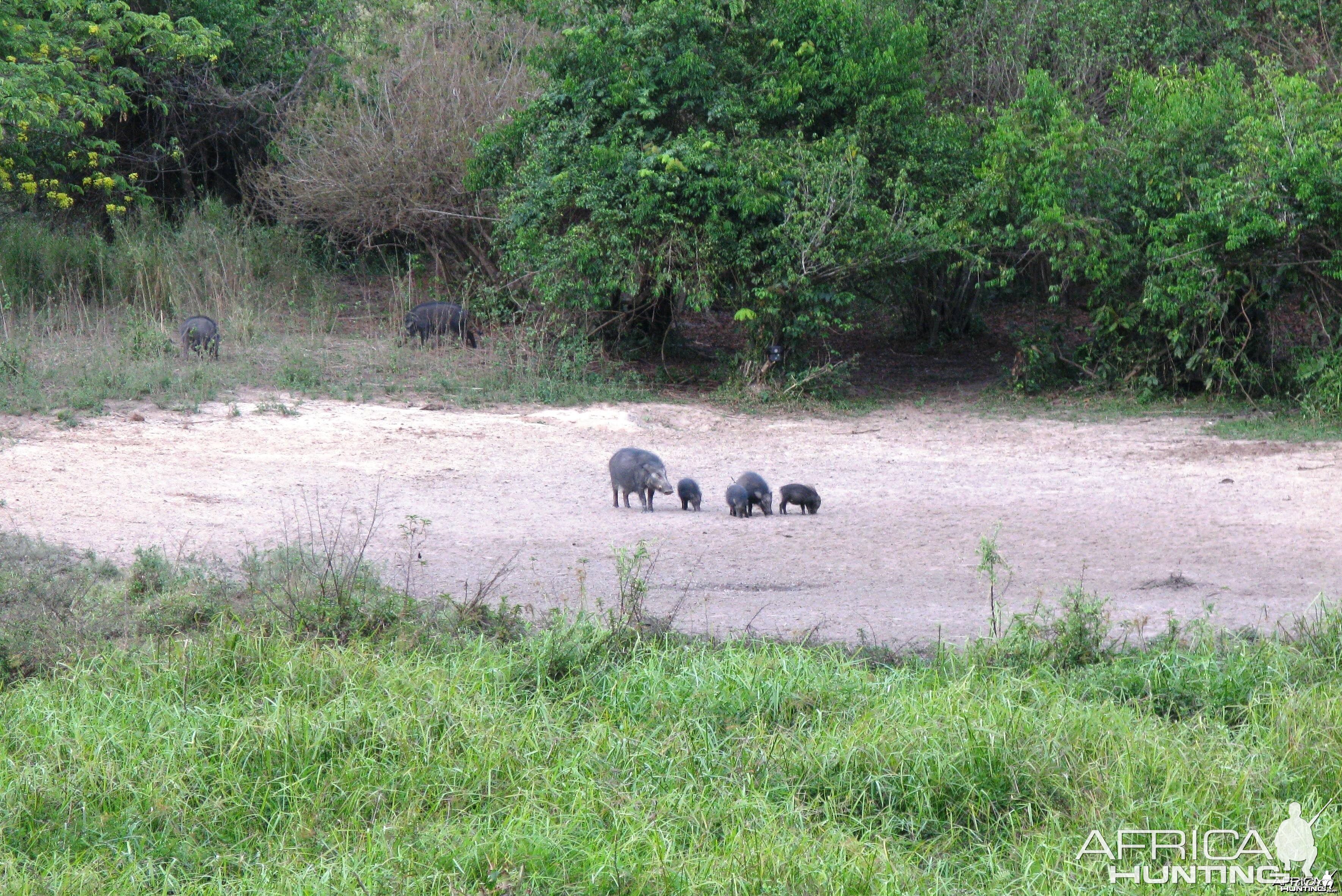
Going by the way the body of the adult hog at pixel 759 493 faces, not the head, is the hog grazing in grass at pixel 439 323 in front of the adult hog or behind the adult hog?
behind

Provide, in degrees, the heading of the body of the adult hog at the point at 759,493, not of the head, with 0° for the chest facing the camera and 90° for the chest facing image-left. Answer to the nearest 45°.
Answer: approximately 315°

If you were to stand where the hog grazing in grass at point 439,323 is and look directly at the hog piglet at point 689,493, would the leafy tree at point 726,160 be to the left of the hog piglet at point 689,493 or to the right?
left
